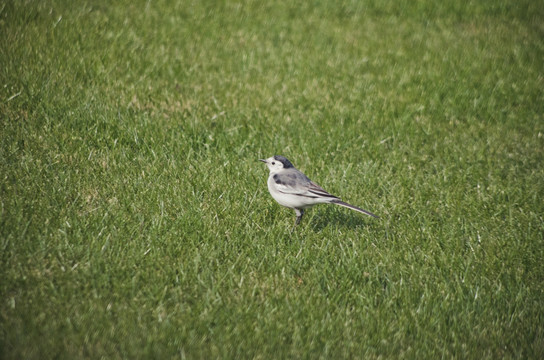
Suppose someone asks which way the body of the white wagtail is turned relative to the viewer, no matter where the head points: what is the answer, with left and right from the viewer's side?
facing to the left of the viewer
